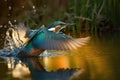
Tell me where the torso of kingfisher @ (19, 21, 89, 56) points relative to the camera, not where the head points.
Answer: to the viewer's right

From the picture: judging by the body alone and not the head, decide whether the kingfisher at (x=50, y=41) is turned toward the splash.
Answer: no
